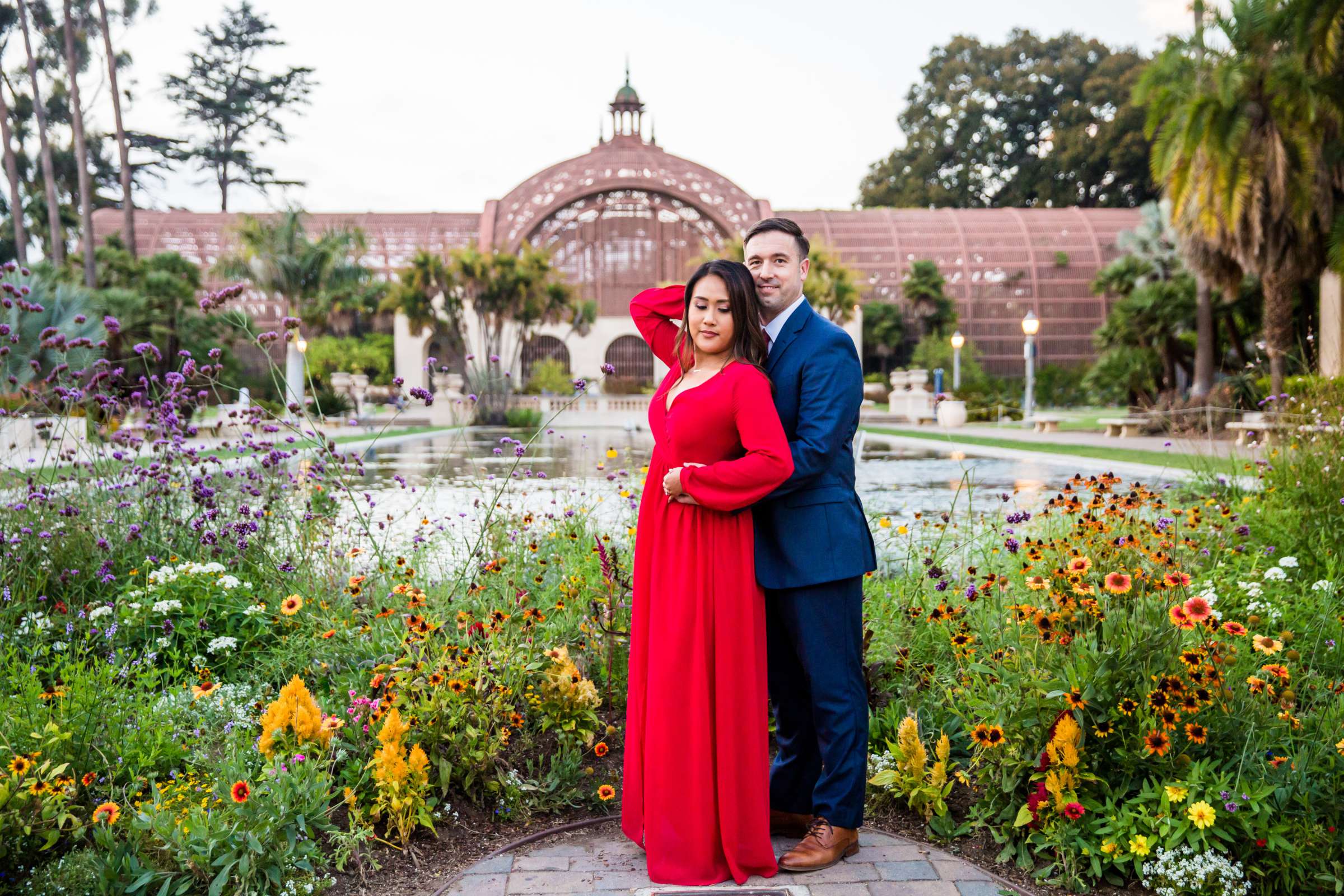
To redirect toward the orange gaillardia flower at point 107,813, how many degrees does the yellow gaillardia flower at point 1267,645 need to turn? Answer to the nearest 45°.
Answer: approximately 45° to its right

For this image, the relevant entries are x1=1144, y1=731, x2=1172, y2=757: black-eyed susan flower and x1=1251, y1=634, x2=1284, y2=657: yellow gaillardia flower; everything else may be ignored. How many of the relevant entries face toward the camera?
2

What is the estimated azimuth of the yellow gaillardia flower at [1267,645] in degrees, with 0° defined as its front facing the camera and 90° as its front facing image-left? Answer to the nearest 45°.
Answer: approximately 0°

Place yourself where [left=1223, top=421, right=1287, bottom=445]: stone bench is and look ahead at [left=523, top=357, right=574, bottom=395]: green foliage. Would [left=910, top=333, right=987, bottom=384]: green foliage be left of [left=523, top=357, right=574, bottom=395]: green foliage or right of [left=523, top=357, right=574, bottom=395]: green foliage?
right

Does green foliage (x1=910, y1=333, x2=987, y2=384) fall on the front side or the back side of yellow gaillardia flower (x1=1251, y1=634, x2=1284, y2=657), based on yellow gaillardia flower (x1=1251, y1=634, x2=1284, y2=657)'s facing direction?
on the back side

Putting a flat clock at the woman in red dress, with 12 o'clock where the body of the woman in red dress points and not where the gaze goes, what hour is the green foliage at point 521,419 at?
The green foliage is roughly at 4 o'clock from the woman in red dress.

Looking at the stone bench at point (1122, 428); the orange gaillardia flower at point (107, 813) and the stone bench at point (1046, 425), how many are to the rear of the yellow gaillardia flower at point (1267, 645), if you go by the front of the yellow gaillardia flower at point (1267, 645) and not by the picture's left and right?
2

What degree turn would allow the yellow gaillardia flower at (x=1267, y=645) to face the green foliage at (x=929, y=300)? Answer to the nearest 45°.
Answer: approximately 180°

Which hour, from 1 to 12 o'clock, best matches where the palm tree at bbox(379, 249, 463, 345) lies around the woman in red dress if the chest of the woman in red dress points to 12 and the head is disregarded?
The palm tree is roughly at 4 o'clock from the woman in red dress.

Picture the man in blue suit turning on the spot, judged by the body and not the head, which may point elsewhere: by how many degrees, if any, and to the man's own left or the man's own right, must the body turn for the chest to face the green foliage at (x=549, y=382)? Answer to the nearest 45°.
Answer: approximately 135° to the man's own right

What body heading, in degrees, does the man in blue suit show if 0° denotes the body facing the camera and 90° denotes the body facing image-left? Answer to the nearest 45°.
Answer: approximately 45°
